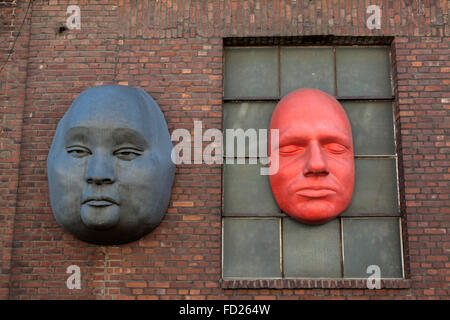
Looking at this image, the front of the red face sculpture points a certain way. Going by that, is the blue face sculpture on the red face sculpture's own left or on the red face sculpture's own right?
on the red face sculpture's own right

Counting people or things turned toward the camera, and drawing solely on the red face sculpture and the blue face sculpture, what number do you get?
2

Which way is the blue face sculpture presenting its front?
toward the camera

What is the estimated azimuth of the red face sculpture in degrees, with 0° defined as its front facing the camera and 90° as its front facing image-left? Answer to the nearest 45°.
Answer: approximately 0°

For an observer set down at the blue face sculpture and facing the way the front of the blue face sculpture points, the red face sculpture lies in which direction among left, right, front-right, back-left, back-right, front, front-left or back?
left

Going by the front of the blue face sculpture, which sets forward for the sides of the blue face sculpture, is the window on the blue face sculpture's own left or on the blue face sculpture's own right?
on the blue face sculpture's own left

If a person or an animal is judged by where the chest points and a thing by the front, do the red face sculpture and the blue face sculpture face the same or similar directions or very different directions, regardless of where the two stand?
same or similar directions
